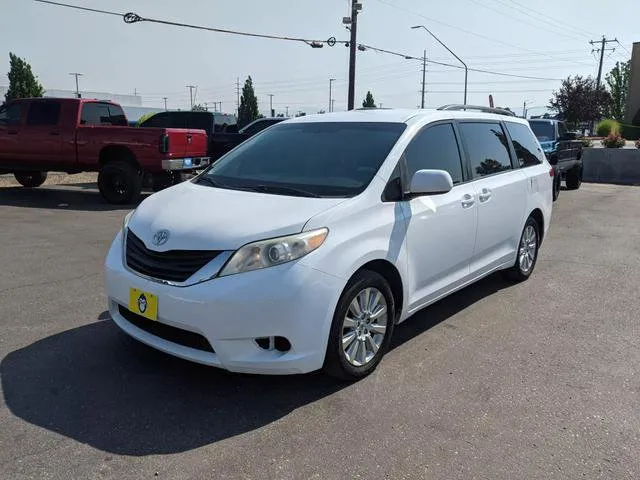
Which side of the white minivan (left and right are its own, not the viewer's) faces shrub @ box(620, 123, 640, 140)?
back

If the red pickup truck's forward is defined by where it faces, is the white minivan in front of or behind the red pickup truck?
behind

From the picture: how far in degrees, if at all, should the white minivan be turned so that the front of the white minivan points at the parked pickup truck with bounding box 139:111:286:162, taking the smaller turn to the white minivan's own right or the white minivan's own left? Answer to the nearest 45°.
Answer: approximately 135° to the white minivan's own right

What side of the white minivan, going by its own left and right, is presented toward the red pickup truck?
right

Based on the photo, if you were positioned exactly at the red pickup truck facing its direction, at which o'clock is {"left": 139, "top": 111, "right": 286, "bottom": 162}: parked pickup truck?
The parked pickup truck is roughly at 3 o'clock from the red pickup truck.

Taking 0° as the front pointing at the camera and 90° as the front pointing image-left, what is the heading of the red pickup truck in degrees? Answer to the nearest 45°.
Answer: approximately 135°

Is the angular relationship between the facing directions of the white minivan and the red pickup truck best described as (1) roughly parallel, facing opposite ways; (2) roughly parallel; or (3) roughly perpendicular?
roughly perpendicular

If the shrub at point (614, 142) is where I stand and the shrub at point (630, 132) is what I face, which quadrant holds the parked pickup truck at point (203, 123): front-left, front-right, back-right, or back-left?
back-left

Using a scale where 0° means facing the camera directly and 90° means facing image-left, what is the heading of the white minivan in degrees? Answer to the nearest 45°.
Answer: approximately 45°
